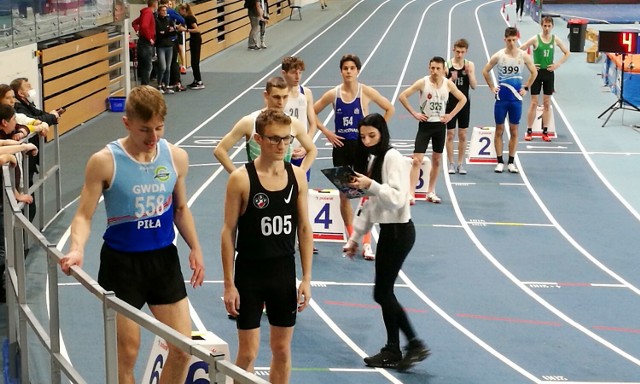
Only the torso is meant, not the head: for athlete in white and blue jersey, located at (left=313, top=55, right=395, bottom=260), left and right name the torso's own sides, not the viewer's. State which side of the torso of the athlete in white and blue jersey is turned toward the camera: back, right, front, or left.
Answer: front

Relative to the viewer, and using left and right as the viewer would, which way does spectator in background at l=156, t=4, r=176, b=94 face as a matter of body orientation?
facing the viewer and to the right of the viewer

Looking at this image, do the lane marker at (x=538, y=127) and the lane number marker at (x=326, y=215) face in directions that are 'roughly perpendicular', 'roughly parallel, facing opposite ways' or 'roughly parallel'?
roughly parallel

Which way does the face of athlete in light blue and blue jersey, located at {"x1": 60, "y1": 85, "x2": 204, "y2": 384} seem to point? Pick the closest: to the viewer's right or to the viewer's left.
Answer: to the viewer's right

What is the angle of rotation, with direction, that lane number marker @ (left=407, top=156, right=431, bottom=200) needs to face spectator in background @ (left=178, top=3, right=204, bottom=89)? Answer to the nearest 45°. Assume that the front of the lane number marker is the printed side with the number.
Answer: approximately 135° to its right

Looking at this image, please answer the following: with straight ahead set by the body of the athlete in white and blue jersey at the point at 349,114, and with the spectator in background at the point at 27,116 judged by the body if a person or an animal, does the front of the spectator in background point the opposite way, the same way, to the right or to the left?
to the left

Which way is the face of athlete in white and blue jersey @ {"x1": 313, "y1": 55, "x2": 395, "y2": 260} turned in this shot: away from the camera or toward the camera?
toward the camera

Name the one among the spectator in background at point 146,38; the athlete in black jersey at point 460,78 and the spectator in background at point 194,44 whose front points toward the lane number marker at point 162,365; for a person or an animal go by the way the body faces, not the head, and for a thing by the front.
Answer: the athlete in black jersey

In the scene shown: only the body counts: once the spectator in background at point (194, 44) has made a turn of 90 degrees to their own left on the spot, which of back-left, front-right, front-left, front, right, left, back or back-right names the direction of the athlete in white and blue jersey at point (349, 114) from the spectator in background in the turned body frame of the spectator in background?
front

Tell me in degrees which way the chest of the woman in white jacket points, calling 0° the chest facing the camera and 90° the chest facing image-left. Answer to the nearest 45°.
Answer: approximately 90°

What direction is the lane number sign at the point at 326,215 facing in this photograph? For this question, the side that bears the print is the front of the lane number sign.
toward the camera

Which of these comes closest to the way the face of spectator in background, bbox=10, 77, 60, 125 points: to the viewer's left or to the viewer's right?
to the viewer's right

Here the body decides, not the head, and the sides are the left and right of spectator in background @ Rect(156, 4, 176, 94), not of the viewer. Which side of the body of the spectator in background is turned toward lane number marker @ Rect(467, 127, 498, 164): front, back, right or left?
front

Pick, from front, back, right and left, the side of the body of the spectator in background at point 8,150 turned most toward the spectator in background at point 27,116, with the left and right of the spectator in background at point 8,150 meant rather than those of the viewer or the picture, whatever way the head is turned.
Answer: left

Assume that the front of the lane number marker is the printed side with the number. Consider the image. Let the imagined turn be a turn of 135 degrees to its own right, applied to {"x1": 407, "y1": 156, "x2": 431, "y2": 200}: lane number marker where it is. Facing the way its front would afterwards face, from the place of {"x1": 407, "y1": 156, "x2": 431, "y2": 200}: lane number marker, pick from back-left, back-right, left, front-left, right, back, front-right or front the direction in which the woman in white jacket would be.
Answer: back-left

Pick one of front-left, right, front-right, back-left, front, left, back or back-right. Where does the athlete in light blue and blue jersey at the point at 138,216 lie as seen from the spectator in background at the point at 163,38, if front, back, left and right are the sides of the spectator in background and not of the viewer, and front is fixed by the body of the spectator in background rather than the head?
front-right

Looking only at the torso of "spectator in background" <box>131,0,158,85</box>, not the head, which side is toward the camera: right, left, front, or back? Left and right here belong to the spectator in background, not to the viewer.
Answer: right
